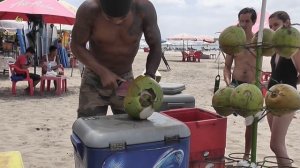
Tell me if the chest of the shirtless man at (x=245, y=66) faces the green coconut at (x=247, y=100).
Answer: yes

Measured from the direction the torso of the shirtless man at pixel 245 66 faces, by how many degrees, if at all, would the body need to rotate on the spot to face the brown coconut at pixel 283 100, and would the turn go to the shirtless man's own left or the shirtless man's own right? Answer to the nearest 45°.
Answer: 0° — they already face it

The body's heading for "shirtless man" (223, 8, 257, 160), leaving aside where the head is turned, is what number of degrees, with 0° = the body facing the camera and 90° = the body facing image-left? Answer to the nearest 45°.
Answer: approximately 0°

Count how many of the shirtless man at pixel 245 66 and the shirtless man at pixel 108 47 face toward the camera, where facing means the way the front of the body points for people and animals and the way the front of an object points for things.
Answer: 2

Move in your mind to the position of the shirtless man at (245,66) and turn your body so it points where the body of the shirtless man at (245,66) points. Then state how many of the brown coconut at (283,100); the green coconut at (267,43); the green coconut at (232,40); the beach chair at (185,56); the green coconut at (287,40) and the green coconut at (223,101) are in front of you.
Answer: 5

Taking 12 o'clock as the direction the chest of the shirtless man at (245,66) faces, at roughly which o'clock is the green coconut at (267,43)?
The green coconut is roughly at 12 o'clock from the shirtless man.

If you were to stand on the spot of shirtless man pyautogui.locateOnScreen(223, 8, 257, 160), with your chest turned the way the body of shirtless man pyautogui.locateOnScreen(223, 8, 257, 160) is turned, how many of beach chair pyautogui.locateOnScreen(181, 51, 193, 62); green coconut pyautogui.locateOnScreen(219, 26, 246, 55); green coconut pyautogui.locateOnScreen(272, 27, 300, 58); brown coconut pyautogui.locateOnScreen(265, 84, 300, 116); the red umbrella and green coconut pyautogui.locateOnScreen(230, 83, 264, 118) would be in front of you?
4

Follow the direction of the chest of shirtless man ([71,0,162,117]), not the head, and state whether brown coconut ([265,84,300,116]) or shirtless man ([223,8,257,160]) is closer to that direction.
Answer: the brown coconut

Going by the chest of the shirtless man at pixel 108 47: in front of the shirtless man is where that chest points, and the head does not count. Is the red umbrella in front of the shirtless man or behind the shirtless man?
behind

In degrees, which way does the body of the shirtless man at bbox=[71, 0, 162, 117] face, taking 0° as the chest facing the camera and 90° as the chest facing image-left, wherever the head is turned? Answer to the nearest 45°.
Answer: approximately 0°
